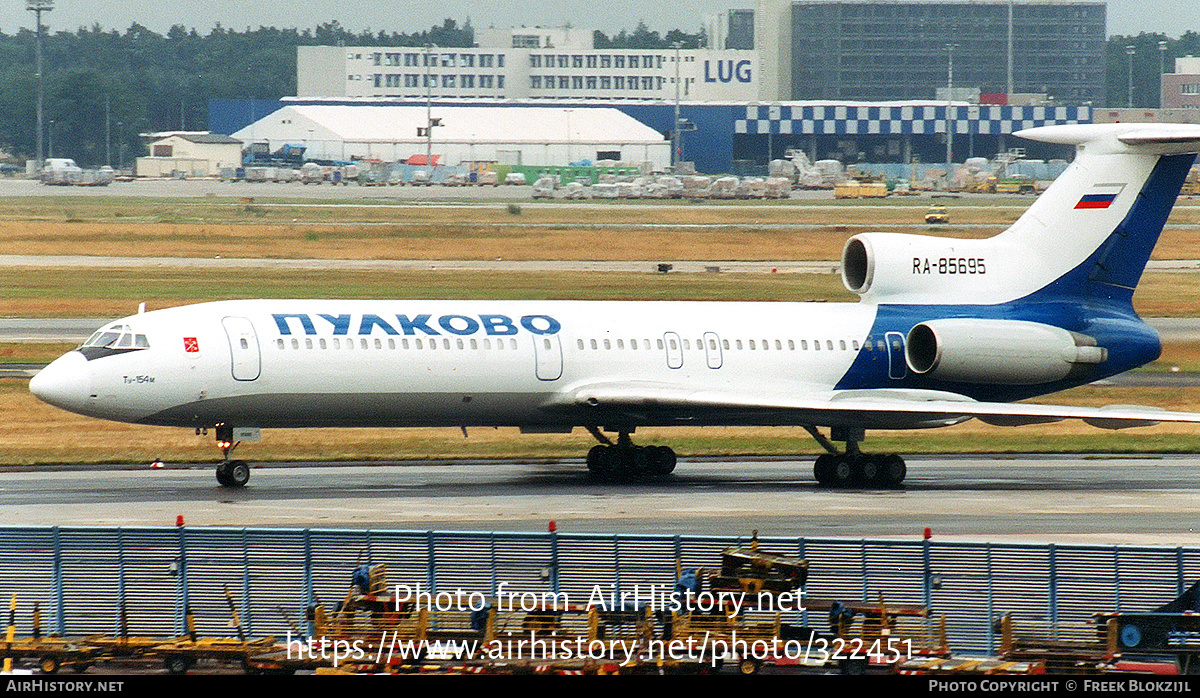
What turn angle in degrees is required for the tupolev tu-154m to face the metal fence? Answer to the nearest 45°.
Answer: approximately 45° to its left

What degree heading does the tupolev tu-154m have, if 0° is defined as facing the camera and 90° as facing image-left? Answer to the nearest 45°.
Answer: approximately 45°
